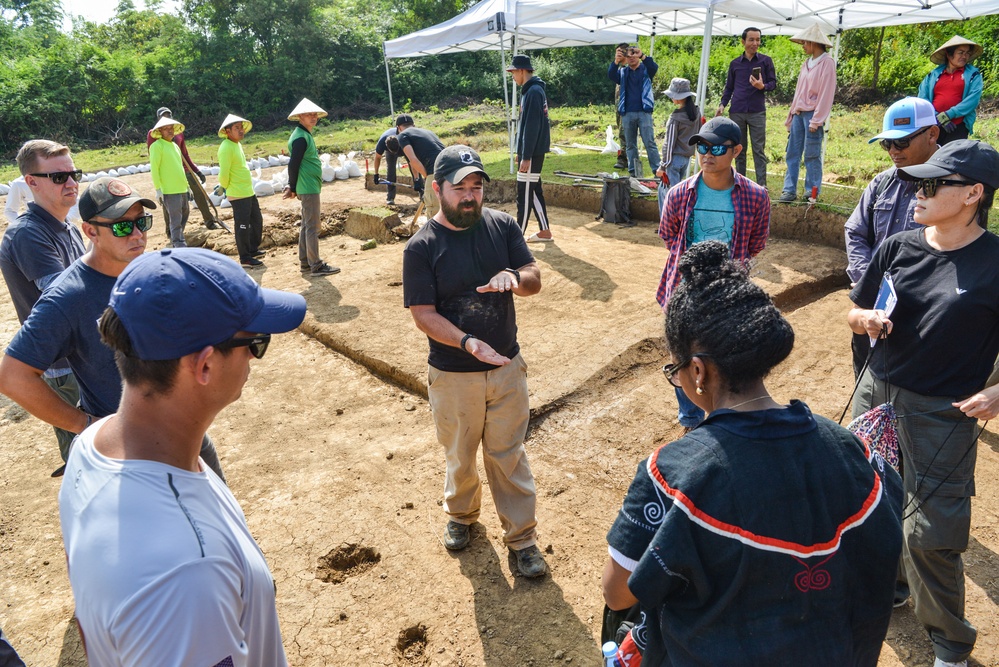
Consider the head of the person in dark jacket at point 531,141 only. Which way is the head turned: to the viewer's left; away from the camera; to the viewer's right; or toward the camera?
to the viewer's left

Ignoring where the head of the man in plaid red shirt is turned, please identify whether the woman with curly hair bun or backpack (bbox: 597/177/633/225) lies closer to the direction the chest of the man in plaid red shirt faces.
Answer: the woman with curly hair bun

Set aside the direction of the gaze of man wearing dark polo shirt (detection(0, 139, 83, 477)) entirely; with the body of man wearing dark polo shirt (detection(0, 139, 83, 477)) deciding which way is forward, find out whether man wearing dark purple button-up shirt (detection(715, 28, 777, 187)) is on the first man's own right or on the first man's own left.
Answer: on the first man's own left

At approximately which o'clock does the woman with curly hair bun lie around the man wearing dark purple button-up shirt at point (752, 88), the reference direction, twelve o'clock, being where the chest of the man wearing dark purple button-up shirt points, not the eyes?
The woman with curly hair bun is roughly at 12 o'clock from the man wearing dark purple button-up shirt.

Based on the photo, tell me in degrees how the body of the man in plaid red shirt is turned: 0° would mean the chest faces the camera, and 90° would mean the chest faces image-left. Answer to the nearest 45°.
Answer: approximately 0°

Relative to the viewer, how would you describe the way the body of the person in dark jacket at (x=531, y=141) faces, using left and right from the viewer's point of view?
facing to the left of the viewer

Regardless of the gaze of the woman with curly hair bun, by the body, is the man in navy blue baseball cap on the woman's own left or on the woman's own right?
on the woman's own left

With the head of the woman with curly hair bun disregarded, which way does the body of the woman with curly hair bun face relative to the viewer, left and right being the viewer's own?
facing away from the viewer and to the left of the viewer

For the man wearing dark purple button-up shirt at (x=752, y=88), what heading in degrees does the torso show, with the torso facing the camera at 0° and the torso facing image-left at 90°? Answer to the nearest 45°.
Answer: approximately 0°

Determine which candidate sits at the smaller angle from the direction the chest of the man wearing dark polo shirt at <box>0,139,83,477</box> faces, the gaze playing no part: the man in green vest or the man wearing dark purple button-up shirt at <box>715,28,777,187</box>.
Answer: the man wearing dark purple button-up shirt

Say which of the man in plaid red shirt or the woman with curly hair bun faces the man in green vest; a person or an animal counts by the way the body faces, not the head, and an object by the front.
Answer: the woman with curly hair bun
